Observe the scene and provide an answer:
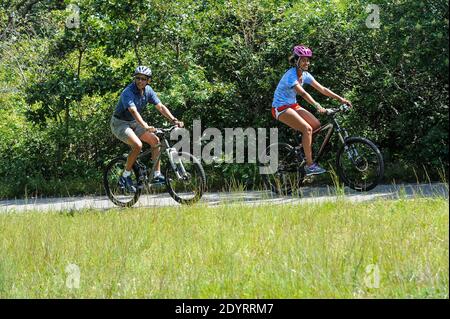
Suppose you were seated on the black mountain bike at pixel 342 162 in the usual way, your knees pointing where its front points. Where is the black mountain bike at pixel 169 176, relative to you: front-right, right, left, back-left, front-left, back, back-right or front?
back

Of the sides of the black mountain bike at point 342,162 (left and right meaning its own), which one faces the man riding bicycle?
back

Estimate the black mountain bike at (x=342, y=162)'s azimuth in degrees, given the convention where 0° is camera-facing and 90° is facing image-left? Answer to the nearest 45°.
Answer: approximately 270°
